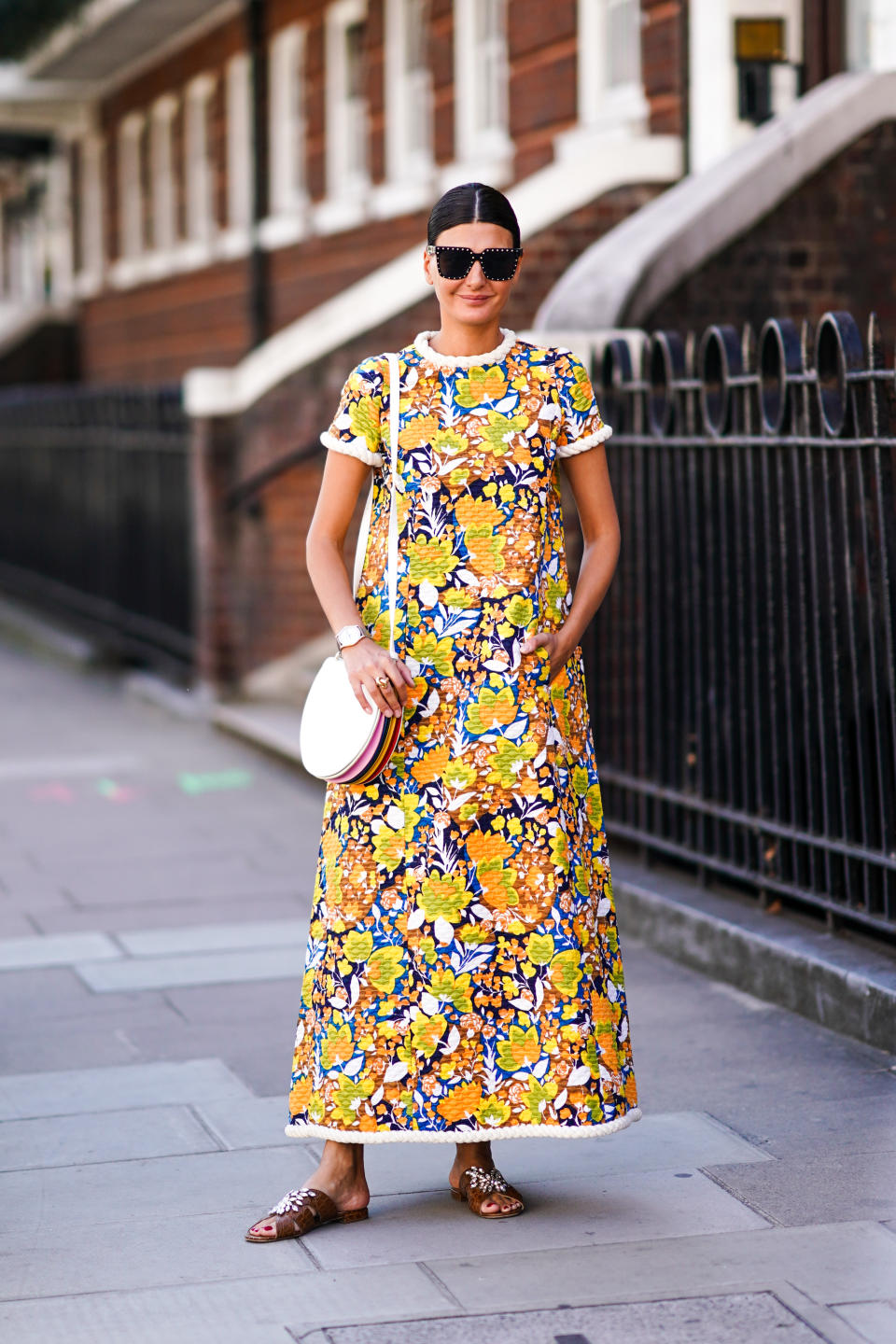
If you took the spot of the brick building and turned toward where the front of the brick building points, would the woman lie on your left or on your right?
on your left

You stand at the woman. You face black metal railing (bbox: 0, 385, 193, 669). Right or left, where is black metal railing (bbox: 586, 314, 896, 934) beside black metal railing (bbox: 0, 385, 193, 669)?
right

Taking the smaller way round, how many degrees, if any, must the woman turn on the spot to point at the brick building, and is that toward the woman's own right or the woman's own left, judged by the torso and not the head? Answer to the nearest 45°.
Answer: approximately 180°

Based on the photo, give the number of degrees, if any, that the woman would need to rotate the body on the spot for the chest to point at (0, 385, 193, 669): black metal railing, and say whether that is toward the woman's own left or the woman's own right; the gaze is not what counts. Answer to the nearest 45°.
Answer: approximately 180°

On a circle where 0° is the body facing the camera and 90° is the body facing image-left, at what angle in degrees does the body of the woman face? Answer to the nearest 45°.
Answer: approximately 0°
